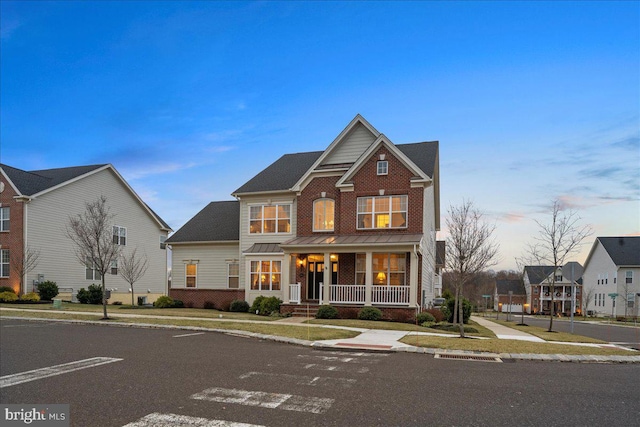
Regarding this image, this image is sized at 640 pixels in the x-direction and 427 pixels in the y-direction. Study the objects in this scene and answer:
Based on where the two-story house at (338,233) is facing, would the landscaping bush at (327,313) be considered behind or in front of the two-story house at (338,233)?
in front

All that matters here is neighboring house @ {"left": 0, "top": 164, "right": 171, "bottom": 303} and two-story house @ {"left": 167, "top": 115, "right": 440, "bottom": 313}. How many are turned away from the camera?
0

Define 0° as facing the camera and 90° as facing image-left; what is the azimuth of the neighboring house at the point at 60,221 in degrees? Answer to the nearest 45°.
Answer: approximately 45°

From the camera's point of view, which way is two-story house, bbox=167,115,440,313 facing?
toward the camera

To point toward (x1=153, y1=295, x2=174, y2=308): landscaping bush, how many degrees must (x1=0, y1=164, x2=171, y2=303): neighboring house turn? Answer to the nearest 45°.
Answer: approximately 90° to its left

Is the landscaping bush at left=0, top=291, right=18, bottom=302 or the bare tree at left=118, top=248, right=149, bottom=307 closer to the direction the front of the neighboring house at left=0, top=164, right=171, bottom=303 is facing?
the landscaping bush

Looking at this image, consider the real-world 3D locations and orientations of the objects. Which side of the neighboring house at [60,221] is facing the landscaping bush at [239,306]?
left
